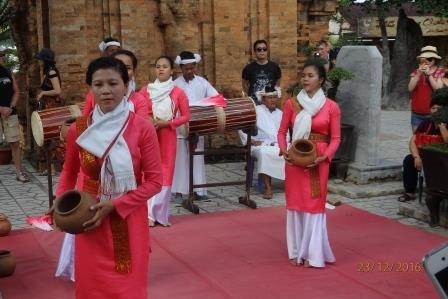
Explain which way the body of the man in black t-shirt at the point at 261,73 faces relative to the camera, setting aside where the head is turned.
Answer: toward the camera

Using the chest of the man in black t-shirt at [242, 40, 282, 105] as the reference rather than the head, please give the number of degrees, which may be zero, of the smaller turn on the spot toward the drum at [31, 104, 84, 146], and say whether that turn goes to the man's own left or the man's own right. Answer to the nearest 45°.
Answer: approximately 45° to the man's own right

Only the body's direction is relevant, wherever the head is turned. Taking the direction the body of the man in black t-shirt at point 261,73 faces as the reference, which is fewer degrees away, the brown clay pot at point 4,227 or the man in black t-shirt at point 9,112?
the brown clay pot

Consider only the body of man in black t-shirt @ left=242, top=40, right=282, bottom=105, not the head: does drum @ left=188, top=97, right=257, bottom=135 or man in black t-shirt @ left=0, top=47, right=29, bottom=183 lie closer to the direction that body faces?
the drum

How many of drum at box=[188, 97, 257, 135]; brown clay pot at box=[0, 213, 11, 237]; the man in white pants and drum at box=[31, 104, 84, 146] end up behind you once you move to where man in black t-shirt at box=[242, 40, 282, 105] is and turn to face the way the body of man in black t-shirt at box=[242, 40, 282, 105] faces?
0

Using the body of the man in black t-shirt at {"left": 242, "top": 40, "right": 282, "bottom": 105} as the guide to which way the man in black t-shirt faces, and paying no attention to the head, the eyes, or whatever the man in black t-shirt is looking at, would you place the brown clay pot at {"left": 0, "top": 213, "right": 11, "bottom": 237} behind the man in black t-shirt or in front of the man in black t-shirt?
in front

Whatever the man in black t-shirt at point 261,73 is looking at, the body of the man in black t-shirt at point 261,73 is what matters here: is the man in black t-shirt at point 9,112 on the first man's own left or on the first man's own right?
on the first man's own right

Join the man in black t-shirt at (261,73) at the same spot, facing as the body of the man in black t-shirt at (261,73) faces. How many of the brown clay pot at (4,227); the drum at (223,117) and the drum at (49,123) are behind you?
0

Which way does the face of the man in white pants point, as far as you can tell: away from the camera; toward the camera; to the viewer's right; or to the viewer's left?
toward the camera

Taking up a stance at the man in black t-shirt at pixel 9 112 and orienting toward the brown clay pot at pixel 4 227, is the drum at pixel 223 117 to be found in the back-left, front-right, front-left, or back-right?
front-left

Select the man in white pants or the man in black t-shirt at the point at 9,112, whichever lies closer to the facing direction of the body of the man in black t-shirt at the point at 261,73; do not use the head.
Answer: the man in white pants

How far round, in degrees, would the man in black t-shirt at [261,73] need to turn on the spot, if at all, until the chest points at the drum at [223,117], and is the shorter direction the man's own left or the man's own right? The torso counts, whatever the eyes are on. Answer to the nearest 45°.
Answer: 0° — they already face it

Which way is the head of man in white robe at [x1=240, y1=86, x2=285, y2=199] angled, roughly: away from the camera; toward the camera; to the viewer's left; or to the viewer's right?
toward the camera

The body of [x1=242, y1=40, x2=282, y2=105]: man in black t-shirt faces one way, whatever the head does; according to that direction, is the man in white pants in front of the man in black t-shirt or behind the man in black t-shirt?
in front
